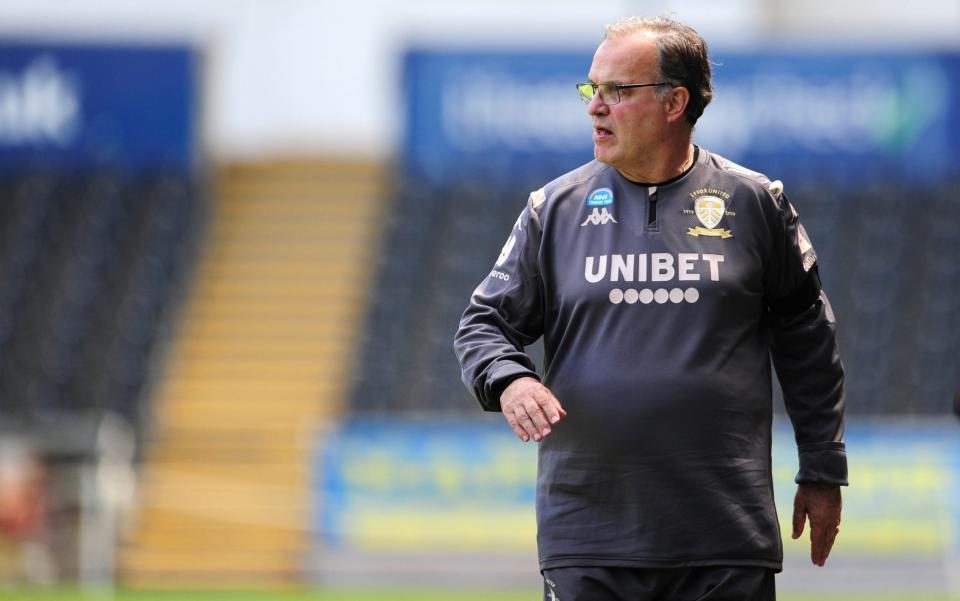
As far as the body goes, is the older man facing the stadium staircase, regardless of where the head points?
no

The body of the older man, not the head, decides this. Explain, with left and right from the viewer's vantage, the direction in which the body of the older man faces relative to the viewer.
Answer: facing the viewer

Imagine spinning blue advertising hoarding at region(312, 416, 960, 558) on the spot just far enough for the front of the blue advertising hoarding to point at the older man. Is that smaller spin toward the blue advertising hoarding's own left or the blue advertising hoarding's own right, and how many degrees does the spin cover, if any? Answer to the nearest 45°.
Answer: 0° — it already faces them

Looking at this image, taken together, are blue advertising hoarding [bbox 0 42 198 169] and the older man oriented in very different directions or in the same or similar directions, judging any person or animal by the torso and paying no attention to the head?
same or similar directions

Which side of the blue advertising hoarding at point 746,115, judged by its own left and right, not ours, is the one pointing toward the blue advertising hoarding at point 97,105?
right

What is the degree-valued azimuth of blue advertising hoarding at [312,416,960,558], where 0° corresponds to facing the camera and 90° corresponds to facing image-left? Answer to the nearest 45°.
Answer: approximately 0°

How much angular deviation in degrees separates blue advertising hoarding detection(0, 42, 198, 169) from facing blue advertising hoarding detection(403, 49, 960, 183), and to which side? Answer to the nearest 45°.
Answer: approximately 90° to its left

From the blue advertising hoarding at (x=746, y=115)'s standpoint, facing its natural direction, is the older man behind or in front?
in front

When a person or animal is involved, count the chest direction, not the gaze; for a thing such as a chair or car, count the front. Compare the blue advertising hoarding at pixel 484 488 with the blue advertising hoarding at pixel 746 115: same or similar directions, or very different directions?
same or similar directions

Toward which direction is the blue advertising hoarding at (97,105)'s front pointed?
toward the camera

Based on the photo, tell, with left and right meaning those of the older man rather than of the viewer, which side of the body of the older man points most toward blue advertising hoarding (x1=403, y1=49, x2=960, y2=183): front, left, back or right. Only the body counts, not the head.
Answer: back

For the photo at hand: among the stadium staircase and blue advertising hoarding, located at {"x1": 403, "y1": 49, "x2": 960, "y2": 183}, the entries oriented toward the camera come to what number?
2

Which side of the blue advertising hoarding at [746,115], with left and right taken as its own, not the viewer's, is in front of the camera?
front

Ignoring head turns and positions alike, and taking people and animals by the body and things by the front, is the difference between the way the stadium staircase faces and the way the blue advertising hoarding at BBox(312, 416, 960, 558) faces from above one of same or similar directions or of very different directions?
same or similar directions

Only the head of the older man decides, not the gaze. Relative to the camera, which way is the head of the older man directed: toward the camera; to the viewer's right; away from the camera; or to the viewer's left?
to the viewer's left
